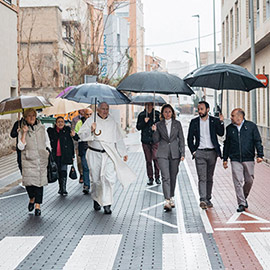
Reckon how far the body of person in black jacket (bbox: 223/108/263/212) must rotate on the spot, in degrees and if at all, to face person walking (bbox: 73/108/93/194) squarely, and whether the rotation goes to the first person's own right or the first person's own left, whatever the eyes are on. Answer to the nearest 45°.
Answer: approximately 135° to the first person's own right

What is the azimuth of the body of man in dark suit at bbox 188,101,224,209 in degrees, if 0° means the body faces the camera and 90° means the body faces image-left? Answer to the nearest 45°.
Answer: approximately 0°

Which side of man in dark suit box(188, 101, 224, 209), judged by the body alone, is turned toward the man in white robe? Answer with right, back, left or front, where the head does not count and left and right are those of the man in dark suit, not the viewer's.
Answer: right

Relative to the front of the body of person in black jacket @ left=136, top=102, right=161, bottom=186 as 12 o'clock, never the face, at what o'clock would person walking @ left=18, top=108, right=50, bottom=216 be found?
The person walking is roughly at 1 o'clock from the person in black jacket.

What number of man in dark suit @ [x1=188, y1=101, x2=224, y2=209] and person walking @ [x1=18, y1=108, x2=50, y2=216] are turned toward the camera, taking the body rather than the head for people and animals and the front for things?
2

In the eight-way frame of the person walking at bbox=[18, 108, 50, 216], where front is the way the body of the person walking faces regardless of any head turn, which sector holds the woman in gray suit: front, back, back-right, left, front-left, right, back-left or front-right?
left

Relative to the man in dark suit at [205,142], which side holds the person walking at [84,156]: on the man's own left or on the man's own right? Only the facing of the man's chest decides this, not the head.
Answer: on the man's own right
